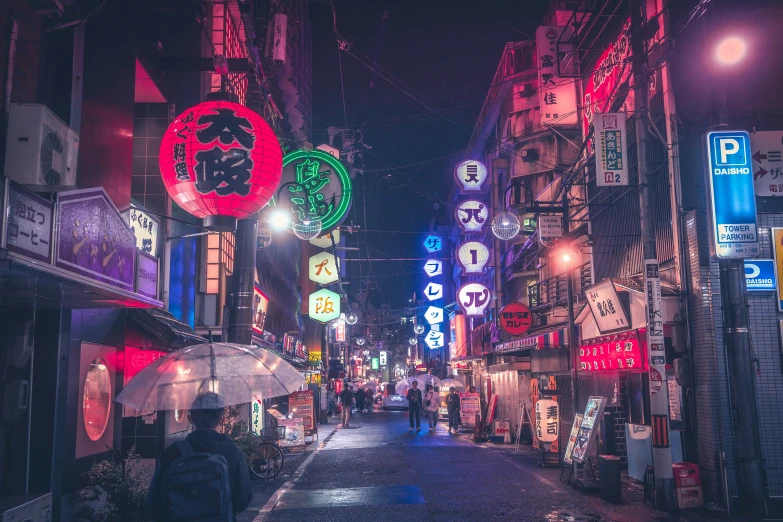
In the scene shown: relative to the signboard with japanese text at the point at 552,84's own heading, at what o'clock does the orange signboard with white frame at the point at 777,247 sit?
the orange signboard with white frame at the point at 777,247 is roughly at 11 o'clock from the signboard with japanese text at the point at 552,84.

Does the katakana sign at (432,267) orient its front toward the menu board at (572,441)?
yes

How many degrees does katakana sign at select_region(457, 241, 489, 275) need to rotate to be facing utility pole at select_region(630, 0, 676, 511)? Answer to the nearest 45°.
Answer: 0° — it already faces it

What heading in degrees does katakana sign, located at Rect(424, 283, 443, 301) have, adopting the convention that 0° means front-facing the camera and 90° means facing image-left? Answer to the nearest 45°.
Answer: approximately 0°

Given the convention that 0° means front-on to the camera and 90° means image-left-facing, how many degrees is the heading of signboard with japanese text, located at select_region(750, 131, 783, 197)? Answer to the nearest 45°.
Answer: approximately 0°

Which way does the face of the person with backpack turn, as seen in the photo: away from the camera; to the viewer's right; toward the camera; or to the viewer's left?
away from the camera

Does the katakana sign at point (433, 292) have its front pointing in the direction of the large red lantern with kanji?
yes

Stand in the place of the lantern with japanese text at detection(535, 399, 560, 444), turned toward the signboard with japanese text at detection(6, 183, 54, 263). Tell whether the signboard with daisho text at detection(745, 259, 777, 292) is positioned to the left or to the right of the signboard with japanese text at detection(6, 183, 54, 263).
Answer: left

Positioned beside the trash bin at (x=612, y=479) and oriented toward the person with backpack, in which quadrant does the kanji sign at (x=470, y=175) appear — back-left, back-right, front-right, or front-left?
back-right

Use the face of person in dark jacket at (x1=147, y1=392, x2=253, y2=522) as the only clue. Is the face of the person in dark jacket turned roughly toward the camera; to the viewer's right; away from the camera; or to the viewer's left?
away from the camera
